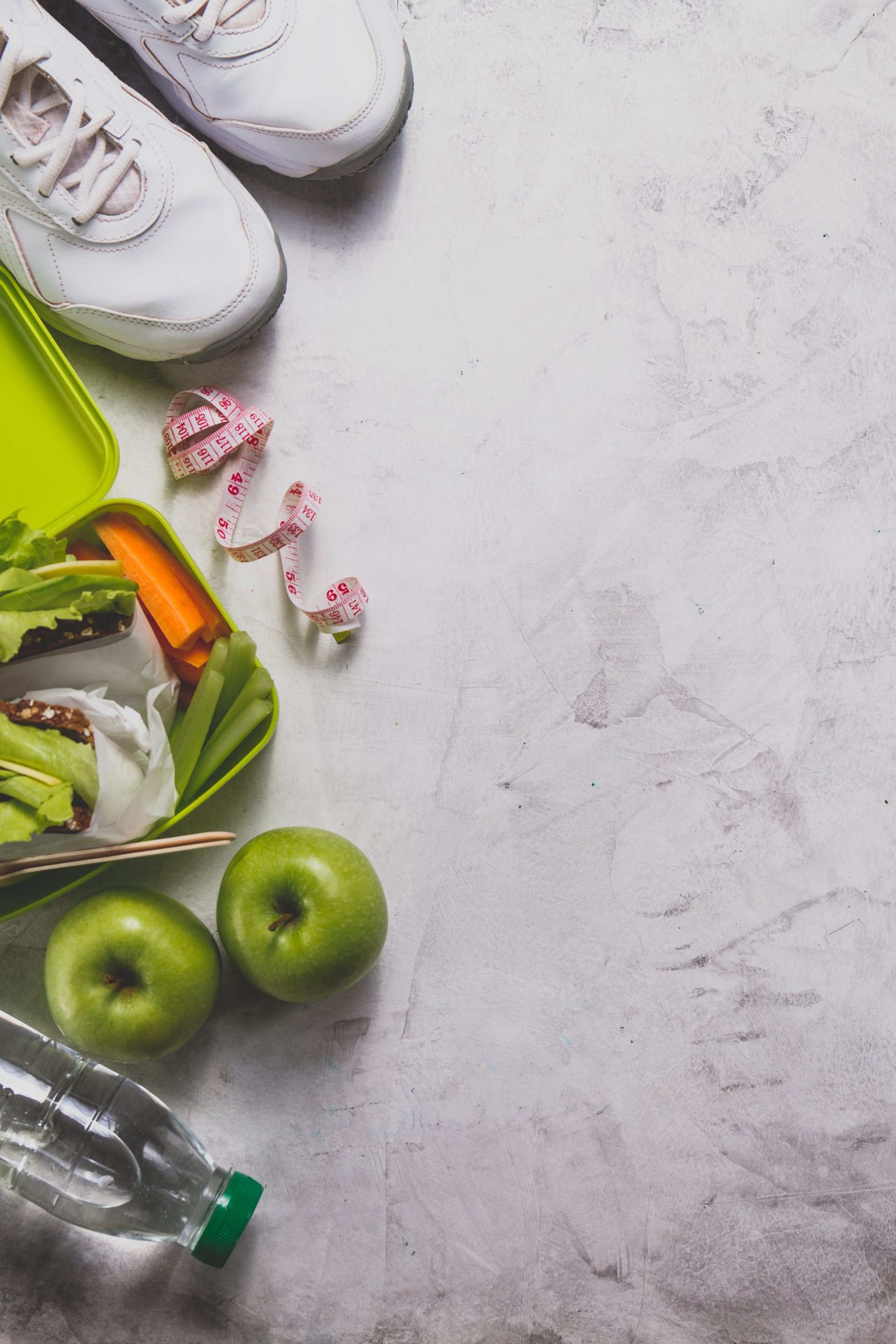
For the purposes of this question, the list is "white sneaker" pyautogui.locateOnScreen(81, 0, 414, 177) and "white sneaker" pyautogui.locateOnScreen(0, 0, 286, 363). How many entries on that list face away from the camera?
0

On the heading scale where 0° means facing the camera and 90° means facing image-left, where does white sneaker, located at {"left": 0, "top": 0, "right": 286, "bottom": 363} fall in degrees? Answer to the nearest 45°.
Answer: approximately 315°
